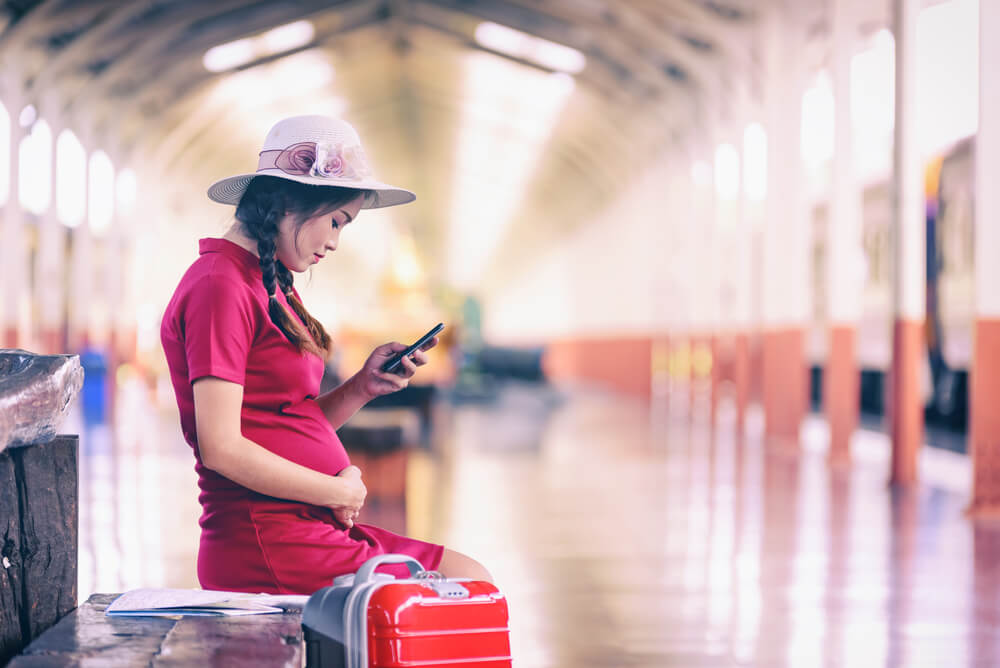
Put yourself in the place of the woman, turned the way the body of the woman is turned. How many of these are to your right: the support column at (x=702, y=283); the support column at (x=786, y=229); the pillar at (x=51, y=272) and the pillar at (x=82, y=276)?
0

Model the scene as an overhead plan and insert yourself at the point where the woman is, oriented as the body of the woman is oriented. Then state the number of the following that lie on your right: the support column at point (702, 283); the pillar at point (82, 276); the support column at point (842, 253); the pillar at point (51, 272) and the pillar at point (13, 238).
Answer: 0

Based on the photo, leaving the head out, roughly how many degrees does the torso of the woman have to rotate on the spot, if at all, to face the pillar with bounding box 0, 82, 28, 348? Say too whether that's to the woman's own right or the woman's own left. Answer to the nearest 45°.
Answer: approximately 90° to the woman's own left

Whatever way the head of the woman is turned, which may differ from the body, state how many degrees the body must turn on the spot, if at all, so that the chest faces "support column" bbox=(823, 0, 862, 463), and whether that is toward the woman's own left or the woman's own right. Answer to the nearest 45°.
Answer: approximately 45° to the woman's own left

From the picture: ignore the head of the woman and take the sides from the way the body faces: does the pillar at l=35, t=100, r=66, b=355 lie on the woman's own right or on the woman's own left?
on the woman's own left

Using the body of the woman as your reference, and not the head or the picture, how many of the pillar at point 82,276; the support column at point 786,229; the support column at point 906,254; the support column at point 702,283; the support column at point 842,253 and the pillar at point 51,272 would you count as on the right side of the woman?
0

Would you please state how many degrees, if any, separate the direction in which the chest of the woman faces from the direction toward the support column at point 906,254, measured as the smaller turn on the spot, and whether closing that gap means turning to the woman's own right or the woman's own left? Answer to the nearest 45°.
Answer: approximately 45° to the woman's own left

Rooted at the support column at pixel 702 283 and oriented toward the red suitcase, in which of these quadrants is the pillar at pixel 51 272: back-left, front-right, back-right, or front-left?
front-right

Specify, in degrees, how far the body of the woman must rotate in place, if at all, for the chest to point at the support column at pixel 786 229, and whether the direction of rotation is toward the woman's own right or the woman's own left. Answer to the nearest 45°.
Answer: approximately 45° to the woman's own left

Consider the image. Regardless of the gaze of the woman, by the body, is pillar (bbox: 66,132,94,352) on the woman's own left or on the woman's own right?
on the woman's own left

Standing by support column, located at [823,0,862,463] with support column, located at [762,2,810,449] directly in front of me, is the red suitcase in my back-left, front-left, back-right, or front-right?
back-left

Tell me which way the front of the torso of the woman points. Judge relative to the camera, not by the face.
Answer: to the viewer's right

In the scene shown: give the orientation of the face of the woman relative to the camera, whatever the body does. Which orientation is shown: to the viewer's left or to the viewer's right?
to the viewer's right
